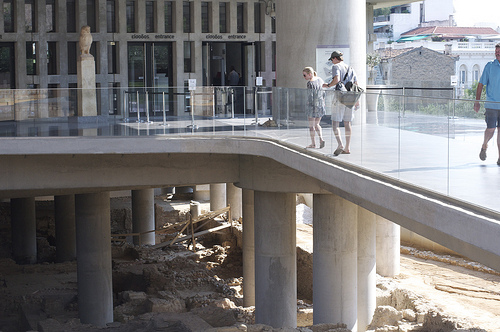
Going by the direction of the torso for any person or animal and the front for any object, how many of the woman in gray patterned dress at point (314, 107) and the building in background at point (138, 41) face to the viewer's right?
0

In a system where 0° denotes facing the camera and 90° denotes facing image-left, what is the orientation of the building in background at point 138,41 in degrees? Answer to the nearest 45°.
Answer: approximately 0°

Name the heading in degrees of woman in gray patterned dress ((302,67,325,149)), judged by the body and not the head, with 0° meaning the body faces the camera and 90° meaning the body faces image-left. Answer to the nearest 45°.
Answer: approximately 45°

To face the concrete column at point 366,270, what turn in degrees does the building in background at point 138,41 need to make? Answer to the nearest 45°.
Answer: approximately 45° to its left

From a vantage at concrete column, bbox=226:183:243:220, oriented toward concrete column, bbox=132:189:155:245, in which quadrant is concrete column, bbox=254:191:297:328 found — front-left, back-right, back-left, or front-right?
front-left

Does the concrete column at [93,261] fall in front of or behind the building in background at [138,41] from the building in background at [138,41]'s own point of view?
in front
